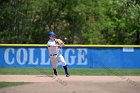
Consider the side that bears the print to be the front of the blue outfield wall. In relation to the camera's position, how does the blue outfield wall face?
facing the viewer
